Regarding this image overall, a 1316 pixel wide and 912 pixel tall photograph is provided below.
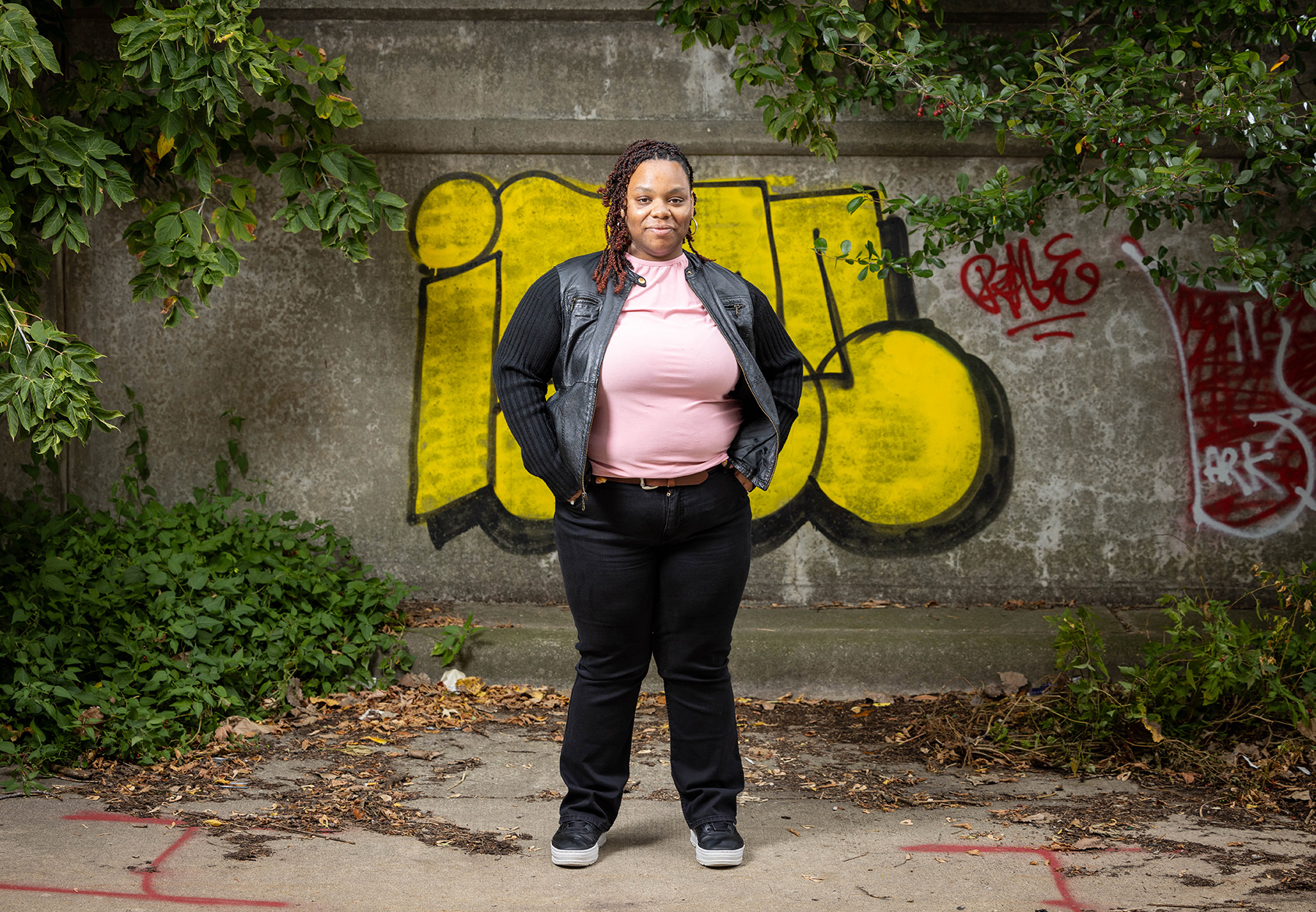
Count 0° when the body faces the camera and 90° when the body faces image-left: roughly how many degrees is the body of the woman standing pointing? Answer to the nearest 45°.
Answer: approximately 0°

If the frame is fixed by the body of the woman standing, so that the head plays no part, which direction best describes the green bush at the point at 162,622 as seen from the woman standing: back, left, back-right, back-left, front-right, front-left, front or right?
back-right

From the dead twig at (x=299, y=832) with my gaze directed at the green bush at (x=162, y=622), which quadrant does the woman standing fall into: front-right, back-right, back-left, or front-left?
back-right

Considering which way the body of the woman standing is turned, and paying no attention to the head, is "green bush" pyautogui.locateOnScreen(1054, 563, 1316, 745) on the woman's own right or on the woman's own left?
on the woman's own left
